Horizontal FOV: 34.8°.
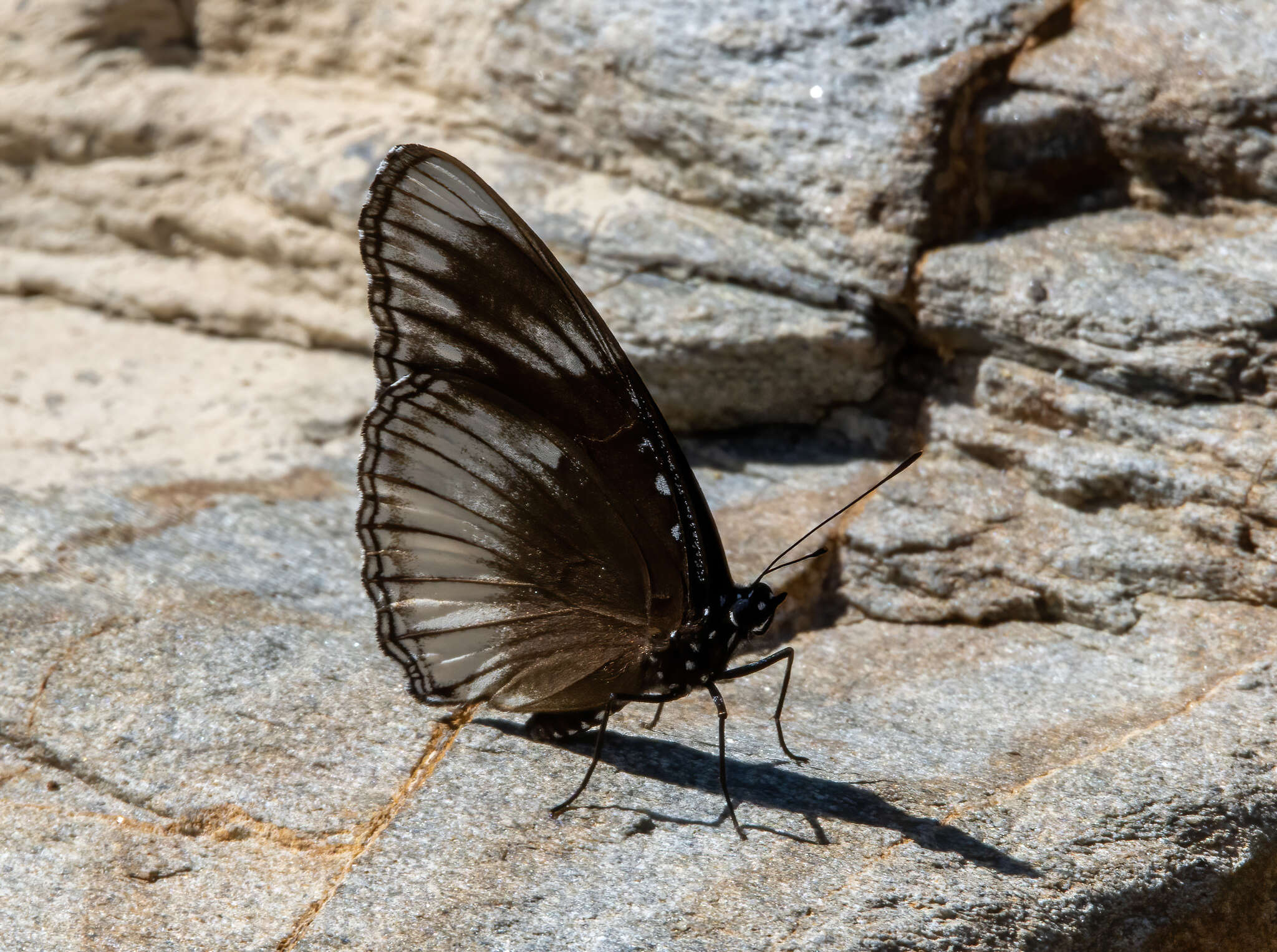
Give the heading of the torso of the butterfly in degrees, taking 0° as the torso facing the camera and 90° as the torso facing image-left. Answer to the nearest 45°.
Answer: approximately 270°
